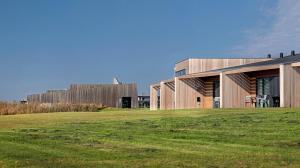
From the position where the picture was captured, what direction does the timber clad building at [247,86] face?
facing the viewer and to the left of the viewer
